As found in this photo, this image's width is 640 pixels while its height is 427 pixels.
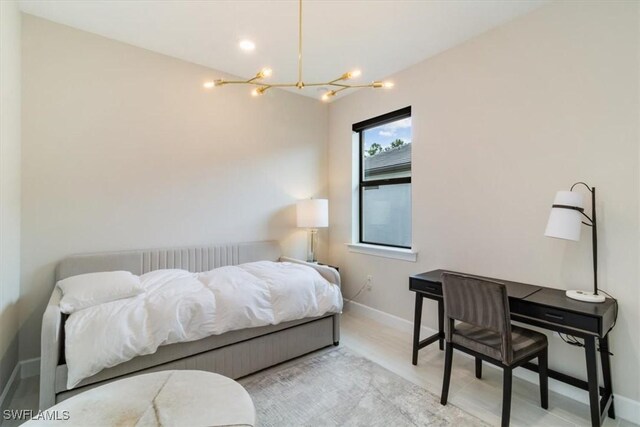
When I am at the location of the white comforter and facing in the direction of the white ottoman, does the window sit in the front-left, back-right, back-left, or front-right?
back-left

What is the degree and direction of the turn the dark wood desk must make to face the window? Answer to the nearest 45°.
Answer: approximately 90° to its right

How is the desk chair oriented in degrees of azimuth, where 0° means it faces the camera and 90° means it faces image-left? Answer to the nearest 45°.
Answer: approximately 225°

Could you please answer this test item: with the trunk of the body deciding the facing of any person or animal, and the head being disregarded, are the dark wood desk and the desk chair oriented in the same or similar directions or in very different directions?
very different directions

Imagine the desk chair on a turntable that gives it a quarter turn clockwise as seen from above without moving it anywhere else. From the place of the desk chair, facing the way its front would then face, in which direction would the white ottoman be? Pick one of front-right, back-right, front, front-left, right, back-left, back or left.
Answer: right

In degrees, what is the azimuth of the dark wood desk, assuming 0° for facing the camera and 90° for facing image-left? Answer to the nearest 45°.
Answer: approximately 45°
